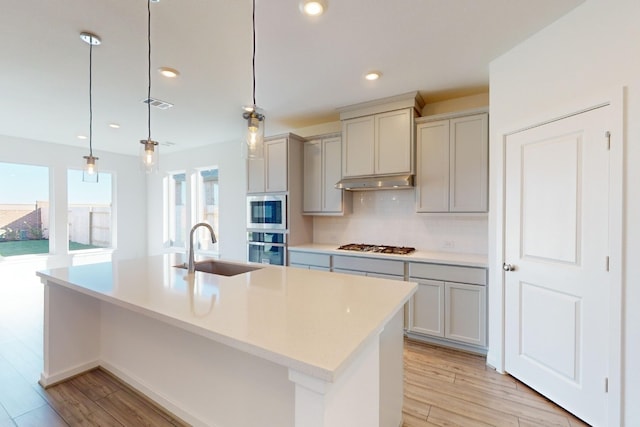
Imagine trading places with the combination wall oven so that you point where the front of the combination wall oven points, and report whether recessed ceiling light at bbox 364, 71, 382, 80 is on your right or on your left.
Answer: on your left

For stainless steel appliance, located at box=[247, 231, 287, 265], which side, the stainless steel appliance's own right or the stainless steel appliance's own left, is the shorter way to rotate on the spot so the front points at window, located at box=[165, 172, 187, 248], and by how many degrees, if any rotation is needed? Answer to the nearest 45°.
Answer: approximately 90° to the stainless steel appliance's own right

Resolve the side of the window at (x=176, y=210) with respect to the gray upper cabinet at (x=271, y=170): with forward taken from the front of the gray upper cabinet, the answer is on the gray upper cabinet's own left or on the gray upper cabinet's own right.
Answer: on the gray upper cabinet's own right

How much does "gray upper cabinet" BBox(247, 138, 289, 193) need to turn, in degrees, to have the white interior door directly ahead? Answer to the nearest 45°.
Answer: approximately 90° to its left

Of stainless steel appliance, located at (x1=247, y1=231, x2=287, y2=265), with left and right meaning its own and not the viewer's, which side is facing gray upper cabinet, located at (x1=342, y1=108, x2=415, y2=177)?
left

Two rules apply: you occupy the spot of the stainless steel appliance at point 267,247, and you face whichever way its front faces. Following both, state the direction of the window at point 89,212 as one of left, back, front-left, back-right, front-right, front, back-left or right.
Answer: right

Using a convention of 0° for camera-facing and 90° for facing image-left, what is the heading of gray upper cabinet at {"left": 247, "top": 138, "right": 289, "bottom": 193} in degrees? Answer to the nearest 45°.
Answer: approximately 45°

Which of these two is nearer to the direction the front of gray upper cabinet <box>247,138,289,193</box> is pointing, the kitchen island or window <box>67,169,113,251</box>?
the kitchen island

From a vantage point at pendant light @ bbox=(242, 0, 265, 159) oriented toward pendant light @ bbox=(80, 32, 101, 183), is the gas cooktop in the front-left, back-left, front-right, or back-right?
back-right

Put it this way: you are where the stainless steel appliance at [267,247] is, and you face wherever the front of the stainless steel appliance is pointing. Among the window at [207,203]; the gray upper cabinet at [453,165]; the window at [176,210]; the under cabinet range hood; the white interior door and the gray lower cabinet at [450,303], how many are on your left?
4

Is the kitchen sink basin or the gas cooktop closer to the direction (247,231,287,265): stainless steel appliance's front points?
the kitchen sink basin

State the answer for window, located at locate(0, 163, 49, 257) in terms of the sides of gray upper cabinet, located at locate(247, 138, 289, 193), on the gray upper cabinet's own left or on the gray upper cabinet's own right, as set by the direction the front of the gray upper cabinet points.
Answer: on the gray upper cabinet's own right

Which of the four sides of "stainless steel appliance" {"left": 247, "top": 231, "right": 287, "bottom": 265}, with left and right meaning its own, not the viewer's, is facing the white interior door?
left

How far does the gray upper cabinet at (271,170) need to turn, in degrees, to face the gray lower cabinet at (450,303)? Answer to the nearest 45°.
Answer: approximately 90° to its left
